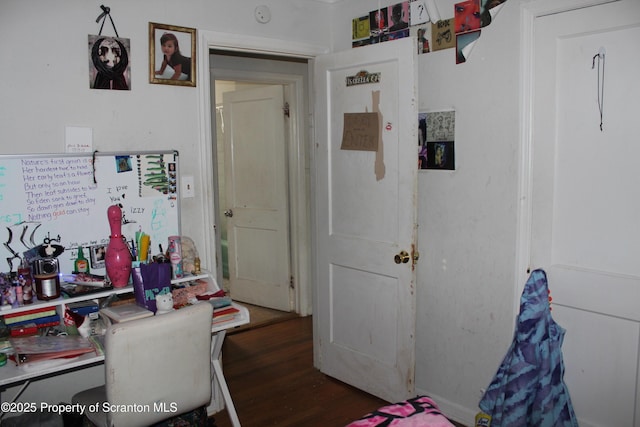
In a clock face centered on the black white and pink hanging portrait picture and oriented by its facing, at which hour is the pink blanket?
The pink blanket is roughly at 11 o'clock from the black white and pink hanging portrait picture.

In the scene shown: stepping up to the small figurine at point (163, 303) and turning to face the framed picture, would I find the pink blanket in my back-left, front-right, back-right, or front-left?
back-right

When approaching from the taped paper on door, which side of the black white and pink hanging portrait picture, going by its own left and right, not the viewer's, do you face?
left

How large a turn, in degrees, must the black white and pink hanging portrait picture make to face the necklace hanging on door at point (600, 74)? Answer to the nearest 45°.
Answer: approximately 45° to its left

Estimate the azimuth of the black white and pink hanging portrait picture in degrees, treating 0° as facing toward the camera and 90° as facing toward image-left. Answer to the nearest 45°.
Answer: approximately 0°

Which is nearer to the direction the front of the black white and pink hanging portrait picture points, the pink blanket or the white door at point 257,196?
the pink blanket

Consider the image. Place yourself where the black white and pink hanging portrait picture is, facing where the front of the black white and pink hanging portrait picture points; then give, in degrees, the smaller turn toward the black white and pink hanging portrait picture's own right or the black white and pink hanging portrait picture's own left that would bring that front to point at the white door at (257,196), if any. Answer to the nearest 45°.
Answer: approximately 135° to the black white and pink hanging portrait picture's own left

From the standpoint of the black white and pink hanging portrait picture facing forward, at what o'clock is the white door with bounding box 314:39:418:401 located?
The white door is roughly at 9 o'clock from the black white and pink hanging portrait picture.

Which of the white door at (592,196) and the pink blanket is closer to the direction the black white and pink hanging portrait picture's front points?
the pink blanket
